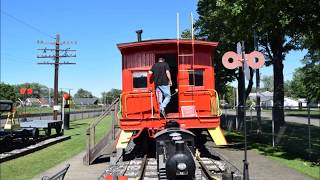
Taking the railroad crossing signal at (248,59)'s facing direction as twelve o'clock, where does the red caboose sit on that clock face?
The red caboose is roughly at 5 o'clock from the railroad crossing signal.

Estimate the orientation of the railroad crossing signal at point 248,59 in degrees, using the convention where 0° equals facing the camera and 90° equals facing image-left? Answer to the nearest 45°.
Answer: approximately 0°
